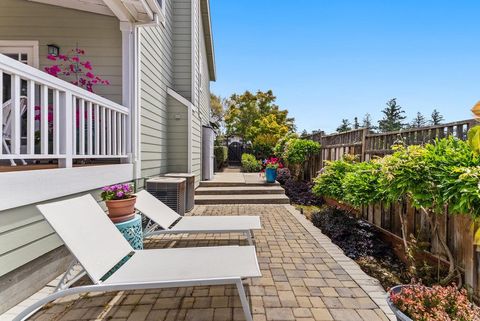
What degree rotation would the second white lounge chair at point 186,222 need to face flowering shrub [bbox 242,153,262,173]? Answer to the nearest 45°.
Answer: approximately 90° to its left

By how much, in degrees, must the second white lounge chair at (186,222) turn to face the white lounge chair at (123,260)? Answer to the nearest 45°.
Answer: approximately 90° to its right

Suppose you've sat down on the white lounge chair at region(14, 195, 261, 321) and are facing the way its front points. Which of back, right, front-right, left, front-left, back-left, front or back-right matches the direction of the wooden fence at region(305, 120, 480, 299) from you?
front

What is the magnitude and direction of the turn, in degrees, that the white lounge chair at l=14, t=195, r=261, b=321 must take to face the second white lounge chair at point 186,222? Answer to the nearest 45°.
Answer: approximately 45° to its left

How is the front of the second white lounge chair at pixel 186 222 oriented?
to the viewer's right

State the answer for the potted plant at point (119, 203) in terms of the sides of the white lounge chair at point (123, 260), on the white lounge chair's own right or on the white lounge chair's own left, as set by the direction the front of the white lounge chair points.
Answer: on the white lounge chair's own left

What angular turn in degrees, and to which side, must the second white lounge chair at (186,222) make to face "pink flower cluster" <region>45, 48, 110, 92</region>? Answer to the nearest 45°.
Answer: approximately 135° to its left

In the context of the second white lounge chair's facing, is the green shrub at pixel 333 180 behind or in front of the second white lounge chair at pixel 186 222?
in front

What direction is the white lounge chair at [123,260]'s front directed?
to the viewer's right

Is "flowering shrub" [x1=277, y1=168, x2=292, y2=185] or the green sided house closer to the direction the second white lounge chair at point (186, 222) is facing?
the flowering shrub

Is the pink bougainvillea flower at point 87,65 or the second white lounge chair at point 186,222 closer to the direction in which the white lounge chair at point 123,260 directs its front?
the second white lounge chair

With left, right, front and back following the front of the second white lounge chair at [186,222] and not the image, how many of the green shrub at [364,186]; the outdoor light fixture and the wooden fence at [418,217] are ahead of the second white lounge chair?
2

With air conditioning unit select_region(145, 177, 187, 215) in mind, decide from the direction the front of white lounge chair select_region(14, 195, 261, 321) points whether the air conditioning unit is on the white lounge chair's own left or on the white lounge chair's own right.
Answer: on the white lounge chair's own left

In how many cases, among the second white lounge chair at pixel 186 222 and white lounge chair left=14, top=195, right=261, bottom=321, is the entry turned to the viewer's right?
2
